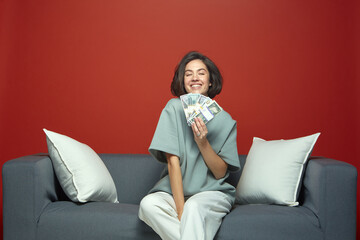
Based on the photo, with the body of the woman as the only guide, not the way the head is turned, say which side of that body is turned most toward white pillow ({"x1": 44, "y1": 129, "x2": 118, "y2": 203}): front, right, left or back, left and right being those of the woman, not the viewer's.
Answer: right

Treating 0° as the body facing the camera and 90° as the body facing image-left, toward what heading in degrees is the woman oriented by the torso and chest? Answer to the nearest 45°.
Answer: approximately 0°

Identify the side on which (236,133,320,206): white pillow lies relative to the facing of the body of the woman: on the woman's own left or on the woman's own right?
on the woman's own left

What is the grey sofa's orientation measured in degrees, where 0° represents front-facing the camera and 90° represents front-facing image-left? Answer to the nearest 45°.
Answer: approximately 0°
